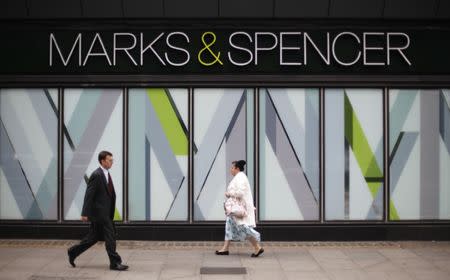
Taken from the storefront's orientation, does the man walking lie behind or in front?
in front

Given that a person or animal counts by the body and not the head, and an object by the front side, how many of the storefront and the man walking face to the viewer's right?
1

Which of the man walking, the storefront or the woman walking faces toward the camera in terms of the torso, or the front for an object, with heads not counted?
the storefront

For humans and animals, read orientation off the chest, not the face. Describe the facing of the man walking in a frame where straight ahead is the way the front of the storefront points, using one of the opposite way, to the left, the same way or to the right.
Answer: to the left

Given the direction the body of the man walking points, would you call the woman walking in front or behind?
in front

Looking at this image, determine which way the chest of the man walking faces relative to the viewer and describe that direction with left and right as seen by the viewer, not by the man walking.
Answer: facing to the right of the viewer
